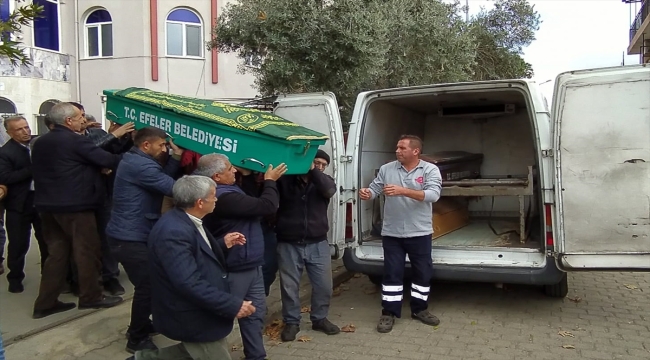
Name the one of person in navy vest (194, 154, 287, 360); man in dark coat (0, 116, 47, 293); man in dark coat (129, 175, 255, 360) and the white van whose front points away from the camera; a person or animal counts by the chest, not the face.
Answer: the white van

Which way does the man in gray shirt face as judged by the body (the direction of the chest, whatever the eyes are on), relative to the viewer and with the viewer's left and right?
facing the viewer and to the left of the viewer

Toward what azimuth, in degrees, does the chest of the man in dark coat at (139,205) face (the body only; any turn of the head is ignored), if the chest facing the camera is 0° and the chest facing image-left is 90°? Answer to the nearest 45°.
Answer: approximately 270°

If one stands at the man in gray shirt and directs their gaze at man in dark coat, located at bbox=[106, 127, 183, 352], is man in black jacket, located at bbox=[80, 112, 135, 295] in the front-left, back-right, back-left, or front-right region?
front-right

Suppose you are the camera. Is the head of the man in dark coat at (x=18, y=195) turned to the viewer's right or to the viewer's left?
to the viewer's right

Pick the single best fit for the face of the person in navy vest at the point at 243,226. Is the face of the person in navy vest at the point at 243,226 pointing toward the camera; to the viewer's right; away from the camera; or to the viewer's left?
to the viewer's right

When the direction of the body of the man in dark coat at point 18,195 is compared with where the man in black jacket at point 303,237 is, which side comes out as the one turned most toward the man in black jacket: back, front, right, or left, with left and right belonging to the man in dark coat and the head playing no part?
front

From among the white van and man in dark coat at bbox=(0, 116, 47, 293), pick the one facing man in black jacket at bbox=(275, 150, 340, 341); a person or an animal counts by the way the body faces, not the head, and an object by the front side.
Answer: the man in dark coat

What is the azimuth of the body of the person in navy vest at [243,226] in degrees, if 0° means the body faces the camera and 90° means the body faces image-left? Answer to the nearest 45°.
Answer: approximately 270°

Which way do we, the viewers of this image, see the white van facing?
facing away from the viewer

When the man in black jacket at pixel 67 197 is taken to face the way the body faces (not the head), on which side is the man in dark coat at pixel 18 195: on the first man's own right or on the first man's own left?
on the first man's own left

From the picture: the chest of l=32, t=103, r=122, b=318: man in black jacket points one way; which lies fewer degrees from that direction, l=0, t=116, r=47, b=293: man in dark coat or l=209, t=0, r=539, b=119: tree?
the tree

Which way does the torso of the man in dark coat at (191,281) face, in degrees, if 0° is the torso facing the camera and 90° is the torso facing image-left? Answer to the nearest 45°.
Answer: approximately 270°
